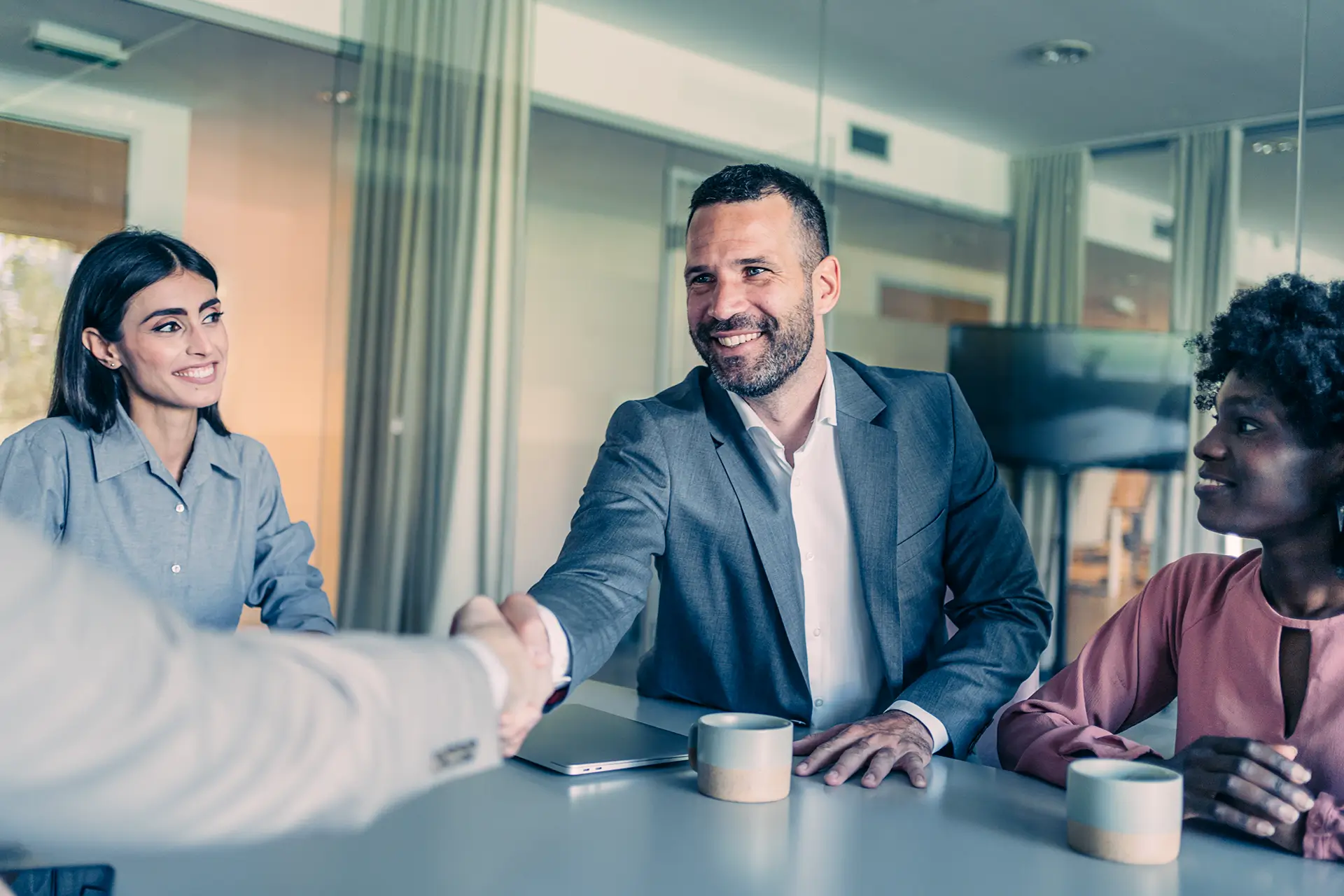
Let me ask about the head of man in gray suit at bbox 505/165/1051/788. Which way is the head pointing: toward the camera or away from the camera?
toward the camera

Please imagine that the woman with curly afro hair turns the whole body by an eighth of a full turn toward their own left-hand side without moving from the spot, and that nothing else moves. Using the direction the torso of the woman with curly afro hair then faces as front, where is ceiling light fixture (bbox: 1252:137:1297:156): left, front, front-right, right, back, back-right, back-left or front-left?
back

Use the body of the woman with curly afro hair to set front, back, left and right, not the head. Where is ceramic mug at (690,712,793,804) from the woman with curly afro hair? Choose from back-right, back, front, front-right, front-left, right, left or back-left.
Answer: front

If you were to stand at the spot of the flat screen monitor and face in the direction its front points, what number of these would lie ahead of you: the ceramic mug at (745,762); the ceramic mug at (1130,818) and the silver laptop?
3

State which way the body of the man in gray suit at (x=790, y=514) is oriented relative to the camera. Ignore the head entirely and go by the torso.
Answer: toward the camera

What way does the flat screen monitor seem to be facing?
toward the camera

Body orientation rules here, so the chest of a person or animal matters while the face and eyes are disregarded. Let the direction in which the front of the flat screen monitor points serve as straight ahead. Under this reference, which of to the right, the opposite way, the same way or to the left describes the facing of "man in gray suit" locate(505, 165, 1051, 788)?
the same way

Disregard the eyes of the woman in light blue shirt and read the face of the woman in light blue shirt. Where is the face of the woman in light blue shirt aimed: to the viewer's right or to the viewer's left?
to the viewer's right

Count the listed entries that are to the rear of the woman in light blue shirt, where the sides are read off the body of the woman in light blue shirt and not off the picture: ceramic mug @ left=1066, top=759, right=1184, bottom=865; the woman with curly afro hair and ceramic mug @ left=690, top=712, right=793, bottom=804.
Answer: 0

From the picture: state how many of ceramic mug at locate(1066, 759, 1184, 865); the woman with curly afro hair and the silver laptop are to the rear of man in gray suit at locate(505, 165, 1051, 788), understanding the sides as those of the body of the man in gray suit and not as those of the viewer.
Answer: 0

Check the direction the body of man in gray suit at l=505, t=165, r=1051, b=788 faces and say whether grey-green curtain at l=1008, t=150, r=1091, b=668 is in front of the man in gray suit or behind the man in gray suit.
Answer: behind

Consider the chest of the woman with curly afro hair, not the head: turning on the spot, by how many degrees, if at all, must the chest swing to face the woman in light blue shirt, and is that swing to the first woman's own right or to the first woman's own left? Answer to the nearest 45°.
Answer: approximately 45° to the first woman's own right

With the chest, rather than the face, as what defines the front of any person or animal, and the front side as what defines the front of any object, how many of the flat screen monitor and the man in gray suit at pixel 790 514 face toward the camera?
2

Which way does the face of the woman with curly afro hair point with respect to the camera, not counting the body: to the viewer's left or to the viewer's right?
to the viewer's left
